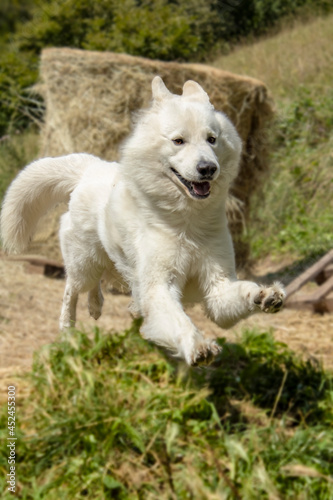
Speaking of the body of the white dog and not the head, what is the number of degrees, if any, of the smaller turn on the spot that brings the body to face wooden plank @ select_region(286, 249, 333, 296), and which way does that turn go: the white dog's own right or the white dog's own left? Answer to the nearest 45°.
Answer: approximately 90° to the white dog's own left

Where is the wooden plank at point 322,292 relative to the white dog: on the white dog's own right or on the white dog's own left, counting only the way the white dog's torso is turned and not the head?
on the white dog's own left

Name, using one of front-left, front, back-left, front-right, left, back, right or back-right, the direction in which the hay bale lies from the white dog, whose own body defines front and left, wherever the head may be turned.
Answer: back-left

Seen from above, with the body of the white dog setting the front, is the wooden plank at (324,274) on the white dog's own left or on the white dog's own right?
on the white dog's own left

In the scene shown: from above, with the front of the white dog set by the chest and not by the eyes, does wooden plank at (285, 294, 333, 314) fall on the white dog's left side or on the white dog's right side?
on the white dog's left side

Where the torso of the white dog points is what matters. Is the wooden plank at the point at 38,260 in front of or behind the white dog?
behind

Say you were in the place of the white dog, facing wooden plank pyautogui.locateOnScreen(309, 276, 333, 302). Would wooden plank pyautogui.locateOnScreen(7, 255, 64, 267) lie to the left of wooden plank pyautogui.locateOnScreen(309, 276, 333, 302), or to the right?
left
